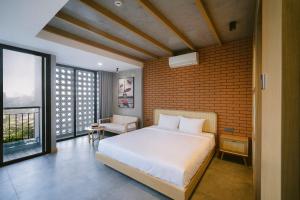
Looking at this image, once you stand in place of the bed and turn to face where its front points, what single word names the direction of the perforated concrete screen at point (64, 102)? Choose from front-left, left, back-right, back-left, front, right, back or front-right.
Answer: right

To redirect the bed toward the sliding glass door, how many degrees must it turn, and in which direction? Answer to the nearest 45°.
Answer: approximately 45° to its right

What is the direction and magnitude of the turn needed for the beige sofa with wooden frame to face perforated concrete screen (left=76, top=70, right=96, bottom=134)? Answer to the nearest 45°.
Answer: approximately 90° to its right

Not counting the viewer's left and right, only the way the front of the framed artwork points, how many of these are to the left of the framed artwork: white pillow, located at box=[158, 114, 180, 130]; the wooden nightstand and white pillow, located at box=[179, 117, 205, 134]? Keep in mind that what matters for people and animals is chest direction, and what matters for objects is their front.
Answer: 3

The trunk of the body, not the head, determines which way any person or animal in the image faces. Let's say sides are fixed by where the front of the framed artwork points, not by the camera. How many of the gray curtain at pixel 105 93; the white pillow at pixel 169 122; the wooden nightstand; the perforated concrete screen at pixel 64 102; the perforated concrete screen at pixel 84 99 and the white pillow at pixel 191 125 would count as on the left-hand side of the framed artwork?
3

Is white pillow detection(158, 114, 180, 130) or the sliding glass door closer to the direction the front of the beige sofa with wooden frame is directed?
the sliding glass door

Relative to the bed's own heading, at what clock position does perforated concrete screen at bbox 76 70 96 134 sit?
The perforated concrete screen is roughly at 3 o'clock from the bed.
